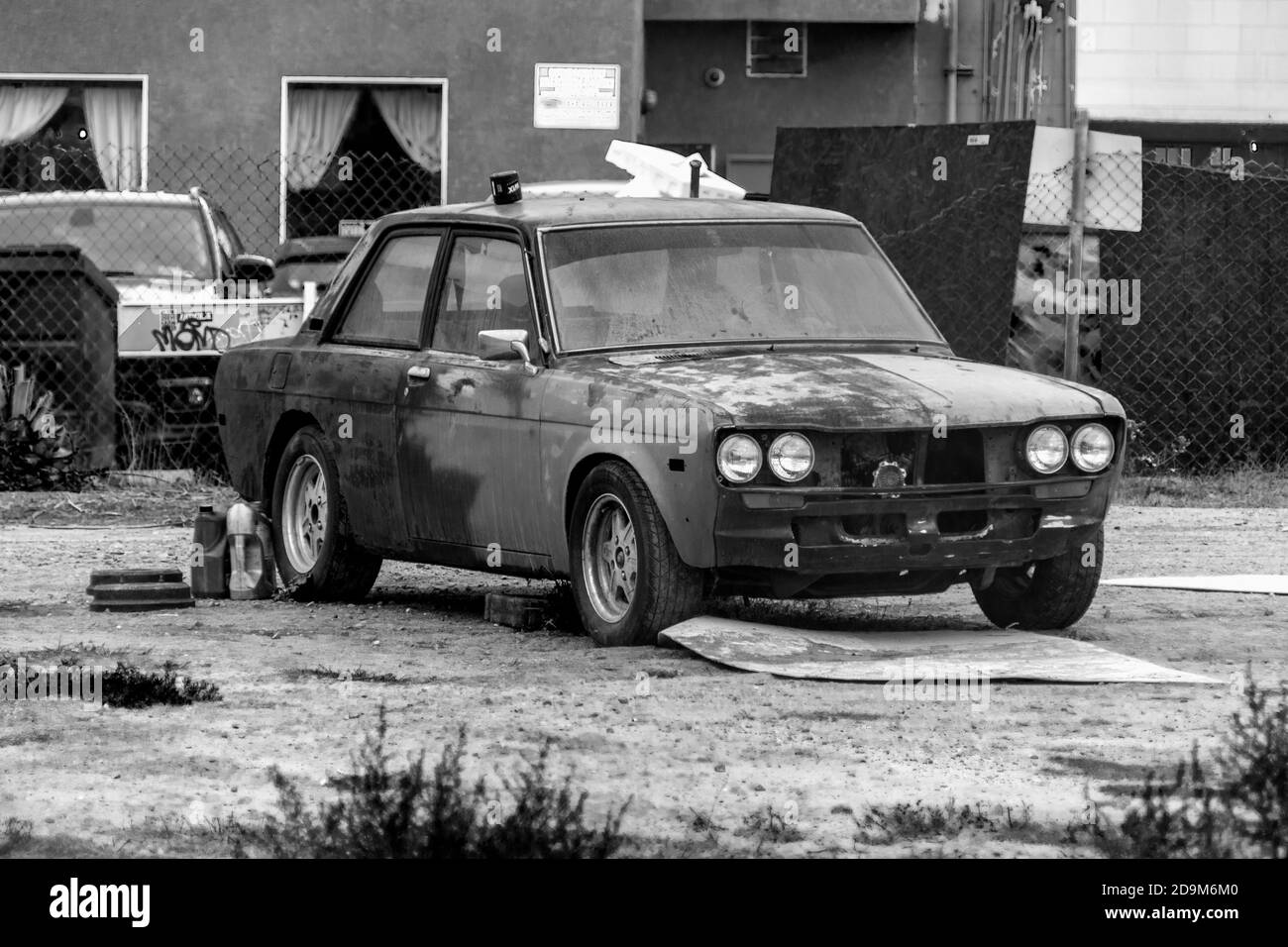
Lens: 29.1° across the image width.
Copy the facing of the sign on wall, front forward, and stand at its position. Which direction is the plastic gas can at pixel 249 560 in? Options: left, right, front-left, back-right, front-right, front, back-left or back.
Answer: front

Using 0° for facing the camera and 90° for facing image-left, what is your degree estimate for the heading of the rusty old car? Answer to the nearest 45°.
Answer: approximately 315°

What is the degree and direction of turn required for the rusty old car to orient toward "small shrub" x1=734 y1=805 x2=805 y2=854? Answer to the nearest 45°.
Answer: approximately 45° to its right

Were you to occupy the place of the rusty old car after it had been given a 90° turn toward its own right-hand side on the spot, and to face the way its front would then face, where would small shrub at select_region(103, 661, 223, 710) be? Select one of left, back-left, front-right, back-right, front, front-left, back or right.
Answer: front

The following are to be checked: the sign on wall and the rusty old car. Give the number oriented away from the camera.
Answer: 0

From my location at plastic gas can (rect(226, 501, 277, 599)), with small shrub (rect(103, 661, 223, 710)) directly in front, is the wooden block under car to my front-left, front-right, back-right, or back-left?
front-left

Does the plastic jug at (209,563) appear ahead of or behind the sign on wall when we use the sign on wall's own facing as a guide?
ahead

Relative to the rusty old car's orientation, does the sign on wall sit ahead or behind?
behind

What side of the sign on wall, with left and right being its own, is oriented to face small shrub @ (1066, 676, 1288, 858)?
front

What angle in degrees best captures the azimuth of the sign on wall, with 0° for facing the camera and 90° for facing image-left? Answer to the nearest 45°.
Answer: approximately 0°

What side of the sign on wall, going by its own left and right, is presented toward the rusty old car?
front

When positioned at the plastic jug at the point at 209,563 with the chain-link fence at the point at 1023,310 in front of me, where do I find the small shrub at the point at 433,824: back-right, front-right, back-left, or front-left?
back-right

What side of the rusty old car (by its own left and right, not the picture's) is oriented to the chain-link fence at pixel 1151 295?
left
